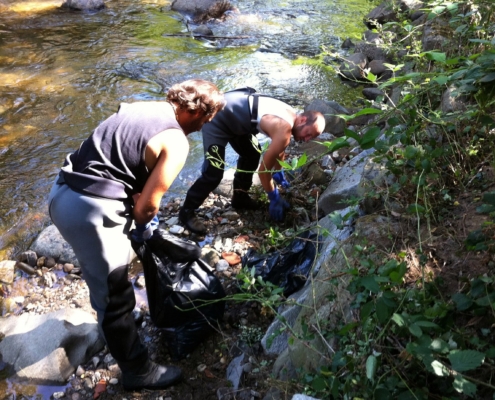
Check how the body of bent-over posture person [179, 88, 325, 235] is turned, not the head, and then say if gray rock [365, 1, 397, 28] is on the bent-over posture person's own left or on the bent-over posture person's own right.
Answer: on the bent-over posture person's own left

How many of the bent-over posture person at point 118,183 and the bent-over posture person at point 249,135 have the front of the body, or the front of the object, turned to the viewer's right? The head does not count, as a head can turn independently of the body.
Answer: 2

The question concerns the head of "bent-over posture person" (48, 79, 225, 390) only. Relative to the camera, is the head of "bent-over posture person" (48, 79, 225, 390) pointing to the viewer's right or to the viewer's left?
to the viewer's right

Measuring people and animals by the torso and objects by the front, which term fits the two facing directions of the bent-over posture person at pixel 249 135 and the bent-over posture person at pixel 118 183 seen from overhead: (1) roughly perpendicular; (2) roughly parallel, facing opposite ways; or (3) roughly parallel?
roughly parallel

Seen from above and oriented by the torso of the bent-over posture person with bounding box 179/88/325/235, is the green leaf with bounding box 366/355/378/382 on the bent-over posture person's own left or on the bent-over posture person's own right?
on the bent-over posture person's own right

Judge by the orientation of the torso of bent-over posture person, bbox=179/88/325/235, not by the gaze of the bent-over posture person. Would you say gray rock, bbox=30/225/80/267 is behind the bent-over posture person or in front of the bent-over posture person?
behind

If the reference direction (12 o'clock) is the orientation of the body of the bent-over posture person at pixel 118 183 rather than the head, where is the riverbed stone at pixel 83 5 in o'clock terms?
The riverbed stone is roughly at 9 o'clock from the bent-over posture person.

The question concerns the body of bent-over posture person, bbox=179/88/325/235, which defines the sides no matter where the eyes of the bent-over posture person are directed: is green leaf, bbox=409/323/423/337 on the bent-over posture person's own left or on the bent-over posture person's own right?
on the bent-over posture person's own right

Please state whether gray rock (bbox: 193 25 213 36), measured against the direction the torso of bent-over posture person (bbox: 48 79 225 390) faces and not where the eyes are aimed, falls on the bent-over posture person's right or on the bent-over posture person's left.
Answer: on the bent-over posture person's left

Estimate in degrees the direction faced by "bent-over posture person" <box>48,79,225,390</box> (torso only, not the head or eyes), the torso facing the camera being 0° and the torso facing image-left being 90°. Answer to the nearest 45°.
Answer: approximately 270°

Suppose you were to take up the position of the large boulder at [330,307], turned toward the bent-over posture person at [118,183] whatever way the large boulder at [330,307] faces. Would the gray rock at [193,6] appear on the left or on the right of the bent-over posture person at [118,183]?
right

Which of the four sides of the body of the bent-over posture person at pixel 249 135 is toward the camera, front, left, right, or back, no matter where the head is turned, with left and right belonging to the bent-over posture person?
right

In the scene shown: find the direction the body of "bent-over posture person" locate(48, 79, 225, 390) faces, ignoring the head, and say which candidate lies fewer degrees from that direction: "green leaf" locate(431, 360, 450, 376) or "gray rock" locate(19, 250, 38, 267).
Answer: the green leaf
